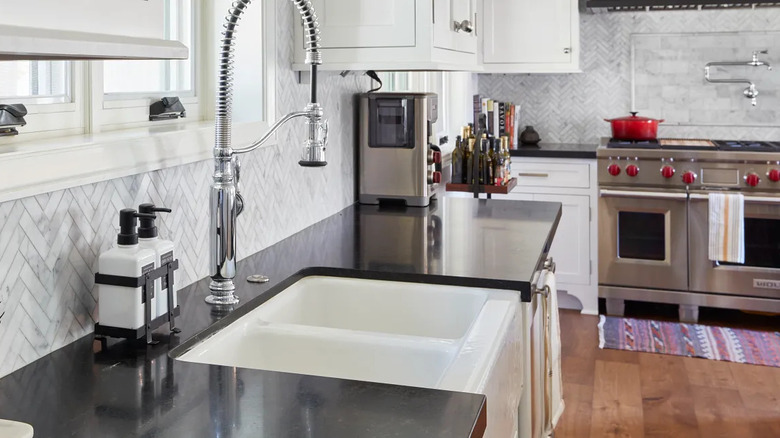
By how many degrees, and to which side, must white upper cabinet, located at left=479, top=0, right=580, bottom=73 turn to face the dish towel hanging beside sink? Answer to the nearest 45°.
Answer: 0° — it already faces it

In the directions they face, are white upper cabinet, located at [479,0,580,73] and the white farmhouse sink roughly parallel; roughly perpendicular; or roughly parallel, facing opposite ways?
roughly perpendicular

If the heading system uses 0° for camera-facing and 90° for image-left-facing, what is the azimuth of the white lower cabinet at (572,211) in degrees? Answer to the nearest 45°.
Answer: approximately 0°

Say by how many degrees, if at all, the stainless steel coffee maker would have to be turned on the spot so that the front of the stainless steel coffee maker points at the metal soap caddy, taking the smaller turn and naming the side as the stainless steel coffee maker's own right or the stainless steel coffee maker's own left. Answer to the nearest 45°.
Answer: approximately 90° to the stainless steel coffee maker's own right
